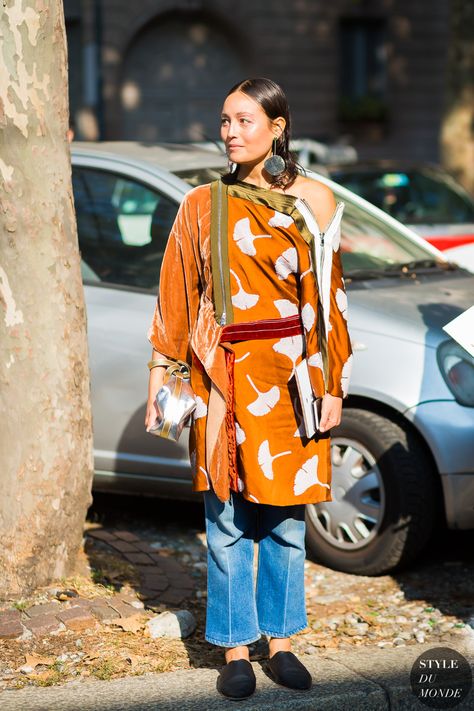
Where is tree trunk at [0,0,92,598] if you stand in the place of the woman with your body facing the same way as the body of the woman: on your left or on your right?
on your right

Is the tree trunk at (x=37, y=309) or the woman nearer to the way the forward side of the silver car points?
the woman

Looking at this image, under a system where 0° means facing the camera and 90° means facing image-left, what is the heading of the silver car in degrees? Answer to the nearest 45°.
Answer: approximately 315°

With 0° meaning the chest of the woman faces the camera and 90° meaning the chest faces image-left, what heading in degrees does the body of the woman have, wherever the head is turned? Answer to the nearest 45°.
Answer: approximately 0°

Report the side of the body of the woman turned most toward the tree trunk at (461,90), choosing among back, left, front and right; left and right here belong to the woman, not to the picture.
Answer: back

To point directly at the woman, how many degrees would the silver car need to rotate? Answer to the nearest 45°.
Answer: approximately 45° to its right

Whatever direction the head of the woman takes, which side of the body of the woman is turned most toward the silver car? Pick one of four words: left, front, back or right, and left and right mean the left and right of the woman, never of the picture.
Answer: back
